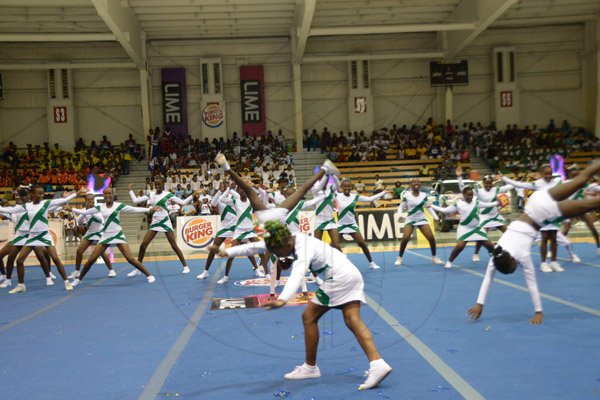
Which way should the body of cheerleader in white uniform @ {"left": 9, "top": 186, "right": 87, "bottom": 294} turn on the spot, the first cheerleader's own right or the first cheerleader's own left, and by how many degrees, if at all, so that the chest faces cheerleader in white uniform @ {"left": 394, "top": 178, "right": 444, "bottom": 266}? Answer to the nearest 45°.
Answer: approximately 90° to the first cheerleader's own left

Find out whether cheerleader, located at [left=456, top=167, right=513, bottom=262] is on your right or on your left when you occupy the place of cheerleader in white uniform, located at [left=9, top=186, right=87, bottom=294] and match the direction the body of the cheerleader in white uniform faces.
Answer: on your left

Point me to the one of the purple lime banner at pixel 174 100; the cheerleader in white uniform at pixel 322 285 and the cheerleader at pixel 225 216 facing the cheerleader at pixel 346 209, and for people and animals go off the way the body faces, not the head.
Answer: the purple lime banner

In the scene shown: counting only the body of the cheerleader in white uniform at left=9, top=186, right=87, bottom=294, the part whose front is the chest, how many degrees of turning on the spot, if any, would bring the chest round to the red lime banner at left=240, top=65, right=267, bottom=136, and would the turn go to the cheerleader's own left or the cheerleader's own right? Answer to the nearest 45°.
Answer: approximately 135° to the cheerleader's own left

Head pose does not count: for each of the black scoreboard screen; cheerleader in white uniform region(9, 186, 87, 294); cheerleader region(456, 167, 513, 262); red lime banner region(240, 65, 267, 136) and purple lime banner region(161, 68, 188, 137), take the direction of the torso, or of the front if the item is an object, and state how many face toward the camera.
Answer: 5

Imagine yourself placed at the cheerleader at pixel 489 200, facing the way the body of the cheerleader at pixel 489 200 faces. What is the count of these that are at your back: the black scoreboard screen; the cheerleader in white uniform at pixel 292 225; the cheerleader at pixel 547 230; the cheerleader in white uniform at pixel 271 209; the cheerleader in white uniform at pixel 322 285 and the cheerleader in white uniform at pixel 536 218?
1

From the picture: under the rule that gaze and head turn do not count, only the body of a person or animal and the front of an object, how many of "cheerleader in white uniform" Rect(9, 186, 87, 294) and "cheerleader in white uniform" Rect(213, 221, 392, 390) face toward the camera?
1

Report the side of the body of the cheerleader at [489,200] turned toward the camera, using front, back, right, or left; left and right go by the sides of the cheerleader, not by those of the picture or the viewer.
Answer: front

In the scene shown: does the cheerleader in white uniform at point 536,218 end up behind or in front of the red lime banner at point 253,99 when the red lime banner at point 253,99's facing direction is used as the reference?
in front

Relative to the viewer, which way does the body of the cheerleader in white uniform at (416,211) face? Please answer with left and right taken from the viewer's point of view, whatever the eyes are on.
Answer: facing the viewer

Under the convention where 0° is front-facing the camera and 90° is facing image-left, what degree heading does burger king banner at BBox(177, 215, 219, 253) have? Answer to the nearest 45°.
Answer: approximately 0°

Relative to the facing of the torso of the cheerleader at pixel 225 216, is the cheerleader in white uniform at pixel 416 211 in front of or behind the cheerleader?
behind

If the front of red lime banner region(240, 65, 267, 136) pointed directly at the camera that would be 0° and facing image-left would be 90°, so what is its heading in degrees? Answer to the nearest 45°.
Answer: approximately 0°

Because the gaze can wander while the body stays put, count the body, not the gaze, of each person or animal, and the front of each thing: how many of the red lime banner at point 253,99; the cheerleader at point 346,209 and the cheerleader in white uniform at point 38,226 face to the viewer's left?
0

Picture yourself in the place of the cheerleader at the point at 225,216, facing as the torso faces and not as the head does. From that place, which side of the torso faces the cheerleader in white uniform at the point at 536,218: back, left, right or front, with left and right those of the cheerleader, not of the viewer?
left

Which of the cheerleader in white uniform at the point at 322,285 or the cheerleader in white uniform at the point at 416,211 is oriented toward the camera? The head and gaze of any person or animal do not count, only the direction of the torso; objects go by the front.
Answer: the cheerleader in white uniform at the point at 416,211

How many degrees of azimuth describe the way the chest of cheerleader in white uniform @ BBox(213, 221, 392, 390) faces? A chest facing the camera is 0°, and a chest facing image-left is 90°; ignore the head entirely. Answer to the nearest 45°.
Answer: approximately 90°

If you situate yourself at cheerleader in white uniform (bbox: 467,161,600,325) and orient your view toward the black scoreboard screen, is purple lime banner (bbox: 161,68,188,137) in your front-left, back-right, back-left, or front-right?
front-left
